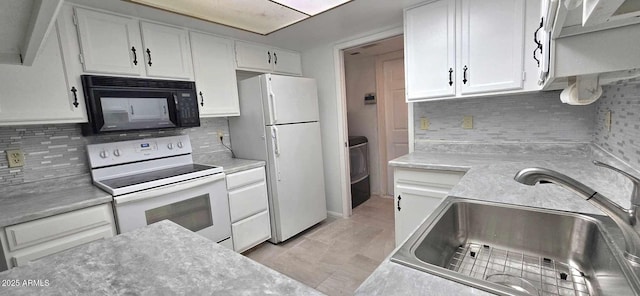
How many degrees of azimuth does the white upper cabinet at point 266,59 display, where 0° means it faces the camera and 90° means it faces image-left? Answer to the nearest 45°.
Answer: approximately 315°

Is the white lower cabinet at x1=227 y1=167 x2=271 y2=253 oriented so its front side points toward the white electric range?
no

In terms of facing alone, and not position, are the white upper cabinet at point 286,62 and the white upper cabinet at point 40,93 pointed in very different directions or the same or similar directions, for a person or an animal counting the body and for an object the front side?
same or similar directions

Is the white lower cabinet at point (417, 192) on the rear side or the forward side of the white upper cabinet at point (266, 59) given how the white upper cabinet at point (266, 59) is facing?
on the forward side

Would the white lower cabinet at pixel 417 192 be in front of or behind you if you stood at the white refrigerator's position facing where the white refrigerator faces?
in front

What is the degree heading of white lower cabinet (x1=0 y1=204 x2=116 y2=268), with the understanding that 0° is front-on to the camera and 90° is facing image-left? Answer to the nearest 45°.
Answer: approximately 315°

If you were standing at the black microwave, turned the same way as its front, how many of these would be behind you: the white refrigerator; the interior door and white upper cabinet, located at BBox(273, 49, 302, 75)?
0

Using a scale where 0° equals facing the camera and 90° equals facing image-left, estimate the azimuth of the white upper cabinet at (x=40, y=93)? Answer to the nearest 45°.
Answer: approximately 0°

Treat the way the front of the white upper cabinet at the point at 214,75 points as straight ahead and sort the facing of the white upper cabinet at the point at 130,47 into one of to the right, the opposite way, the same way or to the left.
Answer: the same way

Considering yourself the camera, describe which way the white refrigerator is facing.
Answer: facing the viewer and to the right of the viewer

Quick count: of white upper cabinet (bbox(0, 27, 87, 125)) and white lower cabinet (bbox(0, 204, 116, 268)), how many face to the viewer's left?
0

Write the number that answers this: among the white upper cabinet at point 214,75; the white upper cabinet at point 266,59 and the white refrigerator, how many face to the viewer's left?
0

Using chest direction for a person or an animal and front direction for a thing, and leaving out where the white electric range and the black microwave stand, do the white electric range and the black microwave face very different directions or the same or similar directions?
same or similar directions

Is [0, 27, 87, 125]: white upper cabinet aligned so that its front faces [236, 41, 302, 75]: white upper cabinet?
no

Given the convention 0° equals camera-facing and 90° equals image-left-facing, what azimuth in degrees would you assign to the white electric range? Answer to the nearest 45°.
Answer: approximately 315°
